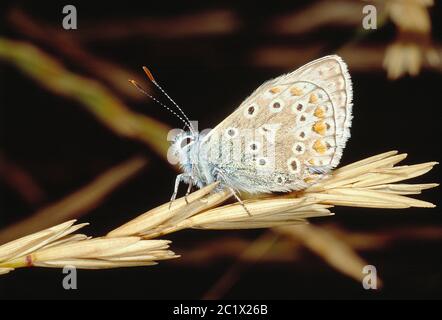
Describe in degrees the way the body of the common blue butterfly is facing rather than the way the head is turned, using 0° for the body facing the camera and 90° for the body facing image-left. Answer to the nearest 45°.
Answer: approximately 90°
